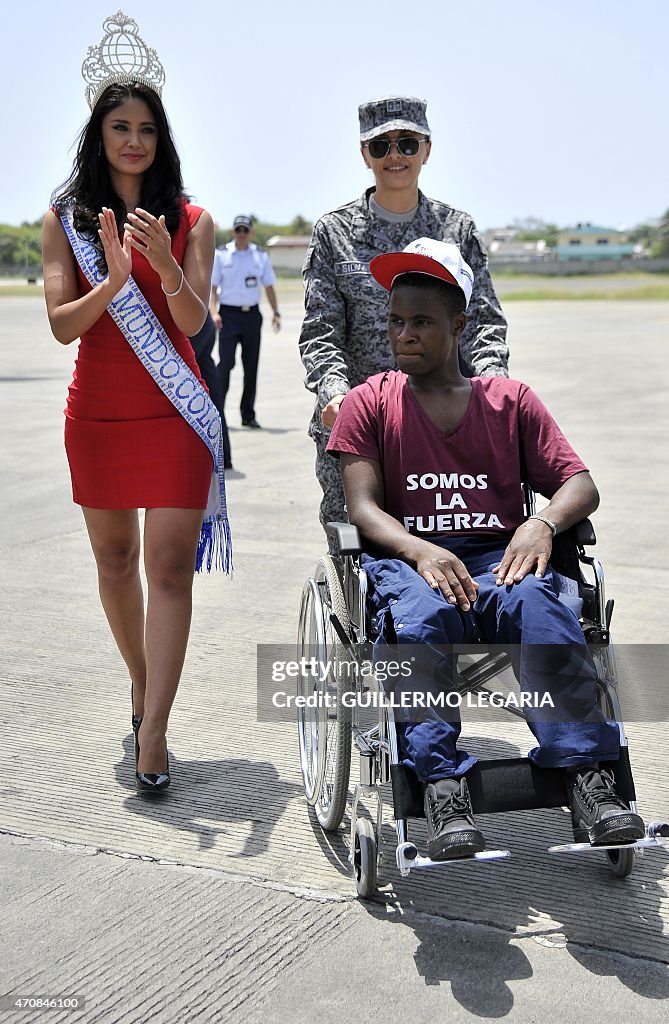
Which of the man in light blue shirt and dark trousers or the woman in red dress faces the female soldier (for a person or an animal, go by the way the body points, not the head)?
the man in light blue shirt and dark trousers

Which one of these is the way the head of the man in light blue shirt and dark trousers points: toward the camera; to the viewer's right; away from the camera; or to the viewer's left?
toward the camera

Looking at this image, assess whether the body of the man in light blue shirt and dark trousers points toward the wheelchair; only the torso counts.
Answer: yes

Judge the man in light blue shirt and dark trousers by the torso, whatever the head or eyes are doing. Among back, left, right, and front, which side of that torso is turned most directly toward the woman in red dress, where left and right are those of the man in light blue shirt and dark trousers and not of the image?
front

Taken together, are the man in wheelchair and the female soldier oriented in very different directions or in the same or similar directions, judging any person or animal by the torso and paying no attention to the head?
same or similar directions

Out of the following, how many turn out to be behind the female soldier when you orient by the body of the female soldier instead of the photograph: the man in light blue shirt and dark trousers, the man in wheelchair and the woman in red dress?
1

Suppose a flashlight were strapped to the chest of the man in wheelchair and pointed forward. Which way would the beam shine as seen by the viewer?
toward the camera

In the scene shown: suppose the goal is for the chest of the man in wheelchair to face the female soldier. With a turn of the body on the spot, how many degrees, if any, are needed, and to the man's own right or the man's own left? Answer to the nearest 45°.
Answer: approximately 180°

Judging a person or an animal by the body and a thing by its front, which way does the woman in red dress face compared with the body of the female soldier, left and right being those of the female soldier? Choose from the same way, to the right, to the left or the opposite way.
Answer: the same way

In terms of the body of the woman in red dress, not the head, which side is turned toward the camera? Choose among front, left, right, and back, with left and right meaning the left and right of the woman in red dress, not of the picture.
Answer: front

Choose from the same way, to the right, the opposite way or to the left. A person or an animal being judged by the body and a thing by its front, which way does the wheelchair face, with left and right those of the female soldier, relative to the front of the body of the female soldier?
the same way

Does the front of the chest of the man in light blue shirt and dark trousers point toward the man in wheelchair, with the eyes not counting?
yes

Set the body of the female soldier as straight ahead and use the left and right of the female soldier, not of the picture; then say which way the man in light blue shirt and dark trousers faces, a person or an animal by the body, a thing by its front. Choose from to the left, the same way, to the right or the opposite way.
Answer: the same way

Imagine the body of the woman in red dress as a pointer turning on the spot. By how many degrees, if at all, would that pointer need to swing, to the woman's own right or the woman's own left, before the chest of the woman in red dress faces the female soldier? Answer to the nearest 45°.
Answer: approximately 135° to the woman's own left

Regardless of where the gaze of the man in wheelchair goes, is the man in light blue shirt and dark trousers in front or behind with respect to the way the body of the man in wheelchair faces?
behind

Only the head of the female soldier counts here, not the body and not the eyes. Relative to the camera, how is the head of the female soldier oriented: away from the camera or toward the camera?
toward the camera

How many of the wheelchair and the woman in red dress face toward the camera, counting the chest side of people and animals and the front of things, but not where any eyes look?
2
